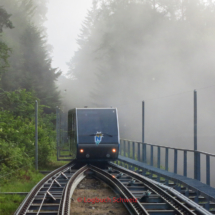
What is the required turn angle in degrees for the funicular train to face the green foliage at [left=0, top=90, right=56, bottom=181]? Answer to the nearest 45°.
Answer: approximately 90° to its right

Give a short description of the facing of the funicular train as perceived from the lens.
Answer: facing the viewer
